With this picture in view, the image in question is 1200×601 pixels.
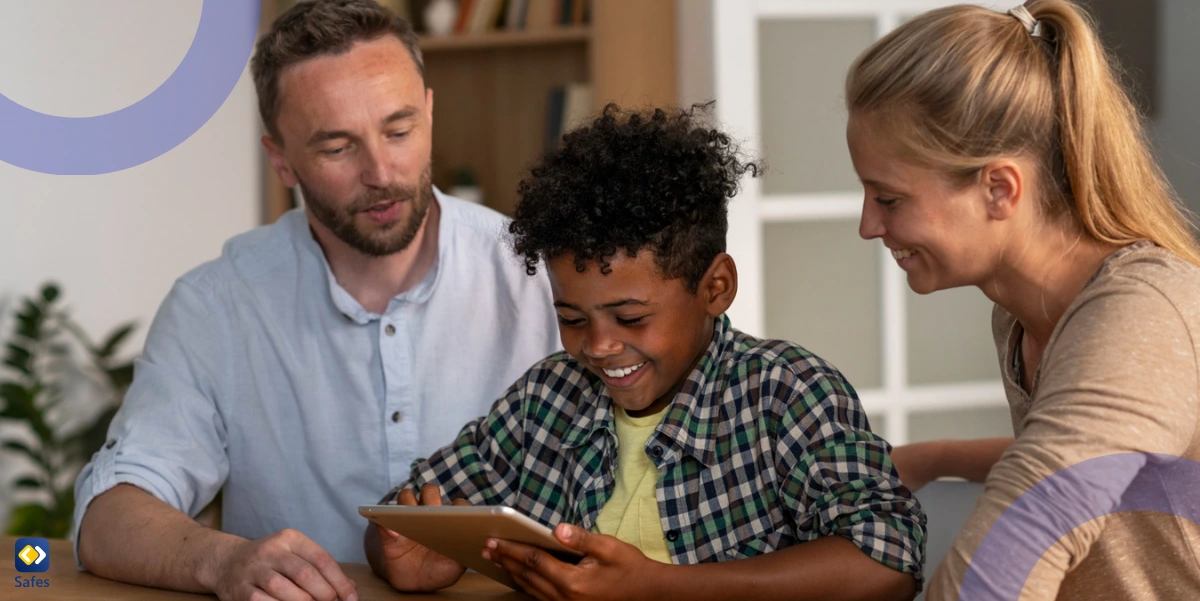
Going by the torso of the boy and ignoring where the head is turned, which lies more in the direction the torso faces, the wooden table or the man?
the wooden table

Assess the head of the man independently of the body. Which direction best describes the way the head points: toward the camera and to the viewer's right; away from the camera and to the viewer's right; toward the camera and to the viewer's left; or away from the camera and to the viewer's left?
toward the camera and to the viewer's right

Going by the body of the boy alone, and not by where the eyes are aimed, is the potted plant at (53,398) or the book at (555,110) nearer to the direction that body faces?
the potted plant

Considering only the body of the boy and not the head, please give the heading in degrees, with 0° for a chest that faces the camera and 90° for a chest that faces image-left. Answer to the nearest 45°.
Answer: approximately 45°

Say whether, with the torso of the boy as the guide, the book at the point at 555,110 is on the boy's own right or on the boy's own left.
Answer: on the boy's own right

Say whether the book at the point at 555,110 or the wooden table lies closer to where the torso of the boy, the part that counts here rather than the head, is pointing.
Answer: the wooden table

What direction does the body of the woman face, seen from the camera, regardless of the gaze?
to the viewer's left

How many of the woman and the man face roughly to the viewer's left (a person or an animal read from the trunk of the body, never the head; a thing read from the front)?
1

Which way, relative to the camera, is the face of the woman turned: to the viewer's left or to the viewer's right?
to the viewer's left

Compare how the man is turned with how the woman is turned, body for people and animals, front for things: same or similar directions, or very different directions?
very different directions

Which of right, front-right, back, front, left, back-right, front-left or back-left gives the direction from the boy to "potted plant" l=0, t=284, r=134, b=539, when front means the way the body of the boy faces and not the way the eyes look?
right
